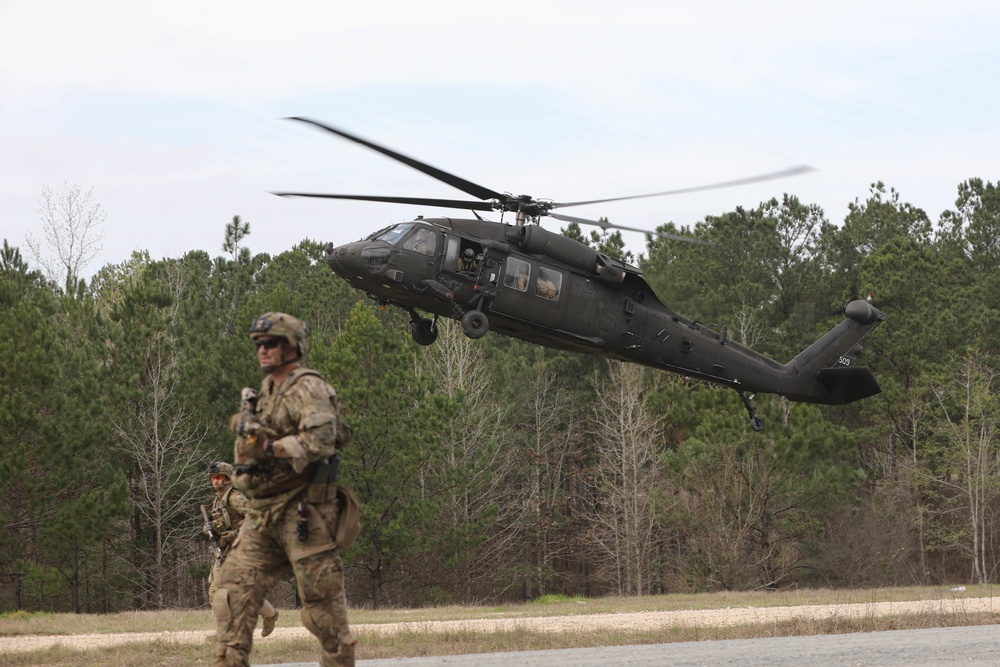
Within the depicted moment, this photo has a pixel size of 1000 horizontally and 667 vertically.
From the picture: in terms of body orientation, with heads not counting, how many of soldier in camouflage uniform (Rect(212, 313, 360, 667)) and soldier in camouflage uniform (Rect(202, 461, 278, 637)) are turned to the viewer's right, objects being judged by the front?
0

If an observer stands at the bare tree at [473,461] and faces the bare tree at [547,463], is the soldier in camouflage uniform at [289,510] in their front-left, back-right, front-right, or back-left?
back-right

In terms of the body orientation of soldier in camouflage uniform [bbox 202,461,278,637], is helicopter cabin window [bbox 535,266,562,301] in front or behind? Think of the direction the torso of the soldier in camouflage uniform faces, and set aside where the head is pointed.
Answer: behind

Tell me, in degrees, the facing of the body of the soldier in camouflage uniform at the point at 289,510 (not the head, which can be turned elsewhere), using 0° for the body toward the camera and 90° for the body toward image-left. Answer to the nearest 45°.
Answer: approximately 45°

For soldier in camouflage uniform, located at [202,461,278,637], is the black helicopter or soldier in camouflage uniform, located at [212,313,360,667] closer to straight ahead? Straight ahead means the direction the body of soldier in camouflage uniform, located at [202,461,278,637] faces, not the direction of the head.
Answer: the soldier in camouflage uniform

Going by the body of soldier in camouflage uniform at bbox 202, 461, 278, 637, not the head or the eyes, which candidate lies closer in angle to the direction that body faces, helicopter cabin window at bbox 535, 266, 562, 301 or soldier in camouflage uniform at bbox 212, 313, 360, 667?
the soldier in camouflage uniform

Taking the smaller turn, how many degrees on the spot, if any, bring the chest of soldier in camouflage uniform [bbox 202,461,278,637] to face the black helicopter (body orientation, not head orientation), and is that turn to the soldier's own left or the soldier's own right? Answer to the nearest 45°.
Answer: approximately 180°

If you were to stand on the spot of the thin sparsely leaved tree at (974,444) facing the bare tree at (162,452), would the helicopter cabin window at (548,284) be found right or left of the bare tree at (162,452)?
left

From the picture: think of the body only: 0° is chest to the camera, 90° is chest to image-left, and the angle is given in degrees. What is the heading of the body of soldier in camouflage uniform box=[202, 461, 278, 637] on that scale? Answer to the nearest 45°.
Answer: approximately 45°
